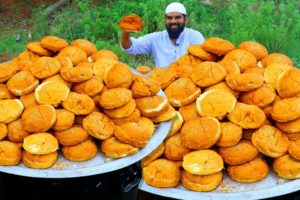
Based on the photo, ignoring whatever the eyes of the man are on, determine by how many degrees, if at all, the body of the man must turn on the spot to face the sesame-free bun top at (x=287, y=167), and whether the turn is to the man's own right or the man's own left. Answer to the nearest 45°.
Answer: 0° — they already face it

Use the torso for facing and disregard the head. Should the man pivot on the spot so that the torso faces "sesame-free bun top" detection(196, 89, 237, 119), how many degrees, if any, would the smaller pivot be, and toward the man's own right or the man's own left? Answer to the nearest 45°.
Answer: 0° — they already face it

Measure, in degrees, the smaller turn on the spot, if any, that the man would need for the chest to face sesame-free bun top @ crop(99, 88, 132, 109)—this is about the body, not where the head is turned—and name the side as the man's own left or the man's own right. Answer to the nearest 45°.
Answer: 0° — they already face it

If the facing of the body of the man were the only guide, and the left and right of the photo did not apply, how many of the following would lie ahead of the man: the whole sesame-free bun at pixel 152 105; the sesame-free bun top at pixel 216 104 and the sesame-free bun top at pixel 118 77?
3

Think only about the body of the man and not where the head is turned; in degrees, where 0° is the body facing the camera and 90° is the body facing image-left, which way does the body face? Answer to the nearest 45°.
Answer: approximately 0°
